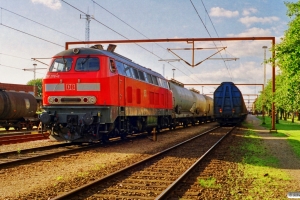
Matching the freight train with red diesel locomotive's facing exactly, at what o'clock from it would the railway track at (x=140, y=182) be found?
The railway track is roughly at 10 o'clock from the freight train with red diesel locomotive.

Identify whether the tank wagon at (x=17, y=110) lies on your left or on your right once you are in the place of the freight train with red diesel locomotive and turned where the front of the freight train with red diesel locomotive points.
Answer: on your right

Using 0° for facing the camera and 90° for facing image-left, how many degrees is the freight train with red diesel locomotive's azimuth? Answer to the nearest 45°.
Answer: approximately 45°

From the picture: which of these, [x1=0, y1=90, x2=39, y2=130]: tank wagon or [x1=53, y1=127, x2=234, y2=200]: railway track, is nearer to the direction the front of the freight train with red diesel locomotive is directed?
the railway track

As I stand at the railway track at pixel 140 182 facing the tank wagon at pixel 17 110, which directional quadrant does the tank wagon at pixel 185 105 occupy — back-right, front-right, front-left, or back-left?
front-right

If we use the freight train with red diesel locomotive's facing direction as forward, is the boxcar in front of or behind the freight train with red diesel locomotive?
behind

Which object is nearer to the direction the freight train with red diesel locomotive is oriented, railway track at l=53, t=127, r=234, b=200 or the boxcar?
the railway track

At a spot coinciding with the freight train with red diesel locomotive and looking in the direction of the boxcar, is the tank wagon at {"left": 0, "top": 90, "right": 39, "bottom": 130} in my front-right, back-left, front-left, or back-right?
front-left
